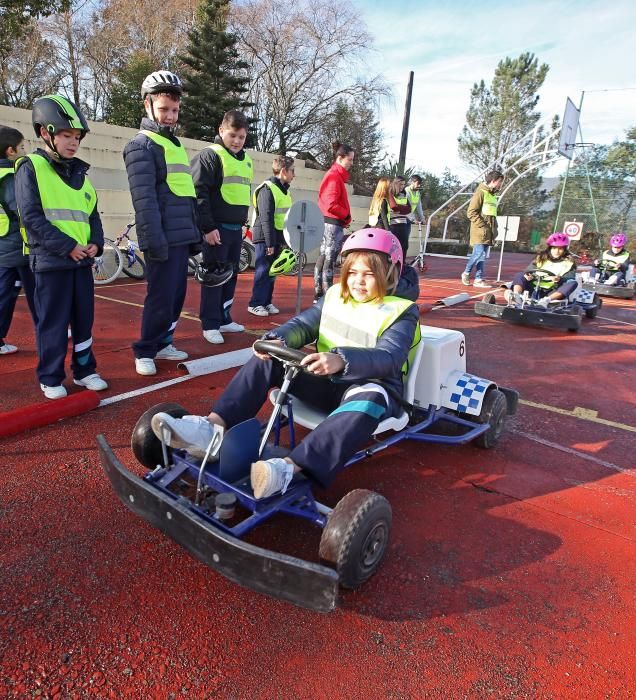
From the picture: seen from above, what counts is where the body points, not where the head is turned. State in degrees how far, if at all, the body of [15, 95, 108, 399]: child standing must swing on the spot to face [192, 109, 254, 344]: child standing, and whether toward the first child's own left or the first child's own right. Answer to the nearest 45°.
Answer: approximately 90° to the first child's own left

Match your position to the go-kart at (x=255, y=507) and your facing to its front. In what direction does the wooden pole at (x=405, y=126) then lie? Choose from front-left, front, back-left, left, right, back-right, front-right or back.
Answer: back-right

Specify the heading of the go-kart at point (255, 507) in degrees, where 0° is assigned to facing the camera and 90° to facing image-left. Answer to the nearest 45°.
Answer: approximately 45°

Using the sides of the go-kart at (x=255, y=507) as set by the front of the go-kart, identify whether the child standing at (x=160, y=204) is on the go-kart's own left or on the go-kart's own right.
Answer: on the go-kart's own right

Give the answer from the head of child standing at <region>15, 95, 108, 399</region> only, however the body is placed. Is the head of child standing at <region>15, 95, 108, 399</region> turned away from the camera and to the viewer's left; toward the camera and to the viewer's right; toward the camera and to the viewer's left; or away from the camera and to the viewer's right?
toward the camera and to the viewer's right

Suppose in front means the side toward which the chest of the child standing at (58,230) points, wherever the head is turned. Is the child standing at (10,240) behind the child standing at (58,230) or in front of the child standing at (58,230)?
behind

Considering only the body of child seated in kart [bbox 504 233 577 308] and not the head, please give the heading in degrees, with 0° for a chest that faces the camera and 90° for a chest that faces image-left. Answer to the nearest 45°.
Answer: approximately 45°

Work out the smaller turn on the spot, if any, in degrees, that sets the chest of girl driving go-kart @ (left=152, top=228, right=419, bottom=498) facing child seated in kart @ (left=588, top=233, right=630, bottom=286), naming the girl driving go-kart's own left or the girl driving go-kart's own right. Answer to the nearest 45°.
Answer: approximately 180°

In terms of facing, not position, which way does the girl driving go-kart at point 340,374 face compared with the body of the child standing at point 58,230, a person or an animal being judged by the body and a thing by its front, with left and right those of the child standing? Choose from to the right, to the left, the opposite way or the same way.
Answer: to the right

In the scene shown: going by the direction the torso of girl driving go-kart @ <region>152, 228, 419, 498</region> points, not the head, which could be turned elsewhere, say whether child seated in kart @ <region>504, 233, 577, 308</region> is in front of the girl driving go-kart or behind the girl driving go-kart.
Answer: behind

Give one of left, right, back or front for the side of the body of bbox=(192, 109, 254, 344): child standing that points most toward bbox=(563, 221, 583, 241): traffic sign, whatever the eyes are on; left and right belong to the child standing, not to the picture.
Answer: left

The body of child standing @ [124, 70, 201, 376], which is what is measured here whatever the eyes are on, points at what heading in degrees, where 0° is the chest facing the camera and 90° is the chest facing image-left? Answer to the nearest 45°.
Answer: approximately 315°
